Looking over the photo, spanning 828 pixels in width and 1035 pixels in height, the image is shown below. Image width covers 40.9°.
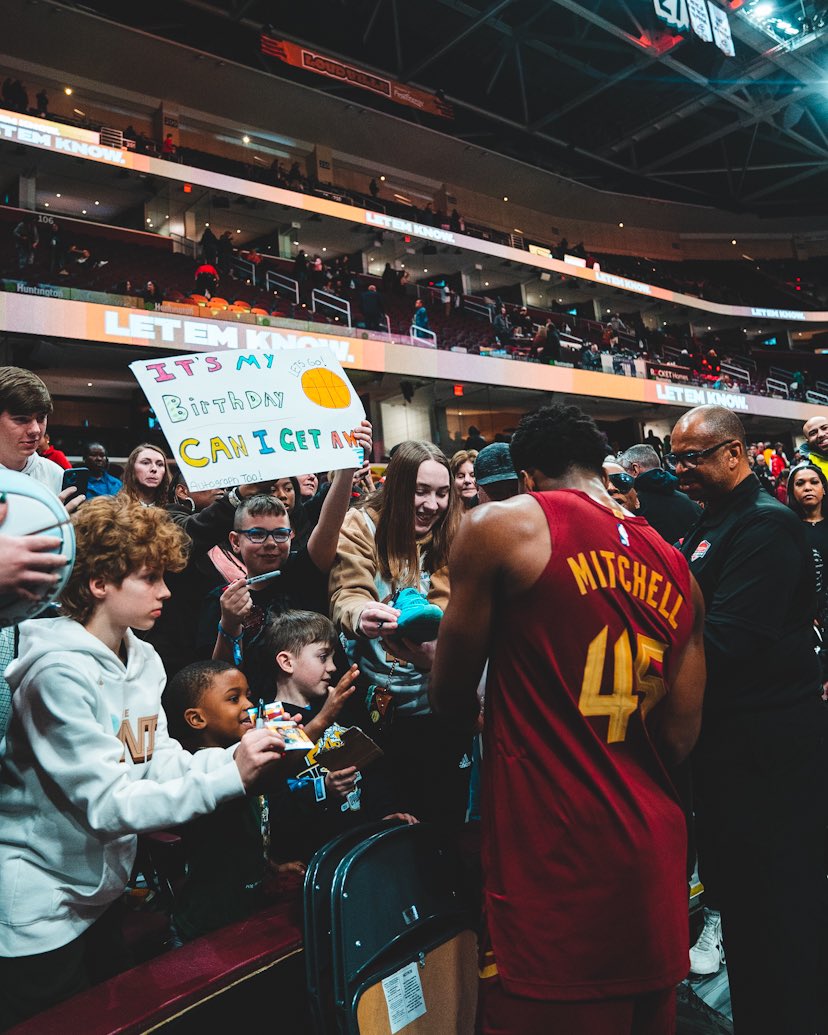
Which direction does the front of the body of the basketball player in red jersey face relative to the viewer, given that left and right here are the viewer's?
facing away from the viewer and to the left of the viewer

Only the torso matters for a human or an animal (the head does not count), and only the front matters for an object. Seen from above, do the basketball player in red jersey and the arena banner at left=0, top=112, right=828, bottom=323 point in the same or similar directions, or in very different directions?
very different directions

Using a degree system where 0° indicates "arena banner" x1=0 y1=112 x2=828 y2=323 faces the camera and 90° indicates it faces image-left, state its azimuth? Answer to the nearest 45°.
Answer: approximately 315°

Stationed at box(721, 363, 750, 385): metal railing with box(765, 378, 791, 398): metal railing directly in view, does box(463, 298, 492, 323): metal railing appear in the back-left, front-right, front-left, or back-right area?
back-right

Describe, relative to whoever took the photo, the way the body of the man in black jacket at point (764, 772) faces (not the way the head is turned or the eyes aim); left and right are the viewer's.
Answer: facing the viewer and to the left of the viewer

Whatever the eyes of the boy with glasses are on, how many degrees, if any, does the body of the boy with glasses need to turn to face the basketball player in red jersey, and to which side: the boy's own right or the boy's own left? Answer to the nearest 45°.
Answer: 0° — they already face them

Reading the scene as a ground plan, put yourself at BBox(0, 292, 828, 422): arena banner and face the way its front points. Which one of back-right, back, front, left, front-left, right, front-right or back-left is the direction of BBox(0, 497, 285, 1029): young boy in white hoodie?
front-right

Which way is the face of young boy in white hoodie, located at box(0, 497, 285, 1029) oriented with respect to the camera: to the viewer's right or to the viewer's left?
to the viewer's right

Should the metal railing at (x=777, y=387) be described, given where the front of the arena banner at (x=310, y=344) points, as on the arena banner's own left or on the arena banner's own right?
on the arena banner's own left

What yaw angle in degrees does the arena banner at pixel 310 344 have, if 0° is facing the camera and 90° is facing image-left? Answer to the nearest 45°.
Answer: approximately 315°

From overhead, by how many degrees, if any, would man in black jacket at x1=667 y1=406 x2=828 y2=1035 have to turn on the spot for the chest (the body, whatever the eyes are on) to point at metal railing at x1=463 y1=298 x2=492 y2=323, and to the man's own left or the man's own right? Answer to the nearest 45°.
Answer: approximately 135° to the man's own right

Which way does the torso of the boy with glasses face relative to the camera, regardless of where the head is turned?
toward the camera

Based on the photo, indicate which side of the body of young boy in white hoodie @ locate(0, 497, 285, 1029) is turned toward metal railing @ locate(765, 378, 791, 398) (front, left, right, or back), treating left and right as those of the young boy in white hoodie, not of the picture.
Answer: left

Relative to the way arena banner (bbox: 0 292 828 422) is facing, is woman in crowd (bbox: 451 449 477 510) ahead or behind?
ahead

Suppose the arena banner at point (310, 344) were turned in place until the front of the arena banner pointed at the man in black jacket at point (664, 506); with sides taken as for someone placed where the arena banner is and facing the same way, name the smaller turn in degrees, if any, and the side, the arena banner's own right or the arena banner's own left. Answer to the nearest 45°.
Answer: approximately 45° to the arena banner's own right

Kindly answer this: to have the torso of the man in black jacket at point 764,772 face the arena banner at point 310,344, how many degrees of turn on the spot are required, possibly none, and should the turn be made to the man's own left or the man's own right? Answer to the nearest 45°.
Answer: approximately 90° to the man's own right
